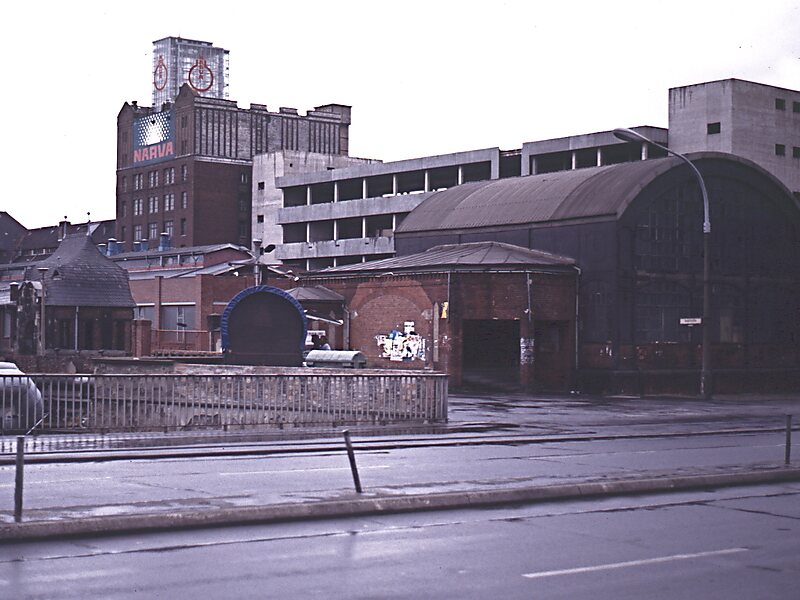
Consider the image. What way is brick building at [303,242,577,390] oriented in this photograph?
toward the camera

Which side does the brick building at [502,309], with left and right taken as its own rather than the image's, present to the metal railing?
front

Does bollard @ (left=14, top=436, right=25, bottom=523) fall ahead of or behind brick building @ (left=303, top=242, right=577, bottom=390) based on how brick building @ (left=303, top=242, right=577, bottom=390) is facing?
ahead

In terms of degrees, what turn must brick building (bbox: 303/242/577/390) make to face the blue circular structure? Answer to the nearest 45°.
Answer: approximately 90° to its right

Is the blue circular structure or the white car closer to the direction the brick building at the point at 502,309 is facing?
the white car
